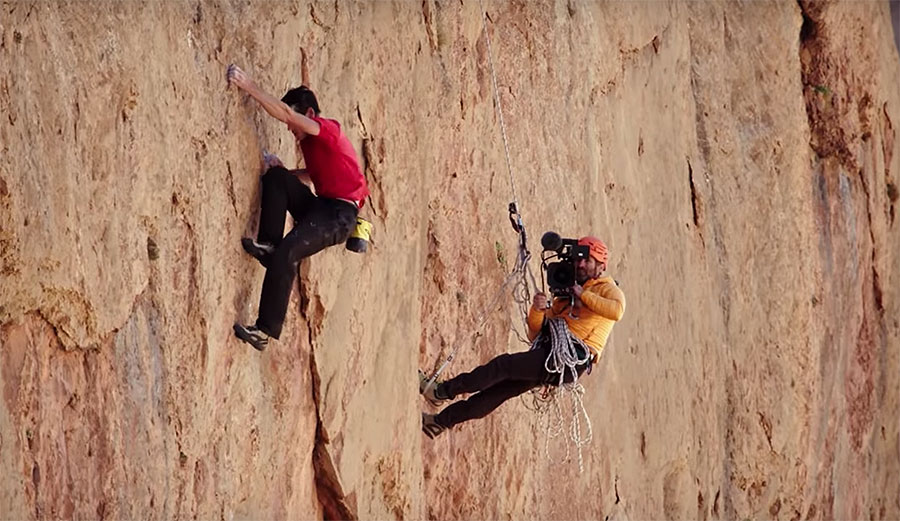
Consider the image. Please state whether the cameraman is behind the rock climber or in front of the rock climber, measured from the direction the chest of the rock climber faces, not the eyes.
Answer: behind

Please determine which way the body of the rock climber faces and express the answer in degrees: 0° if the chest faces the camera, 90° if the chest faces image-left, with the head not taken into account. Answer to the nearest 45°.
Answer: approximately 90°

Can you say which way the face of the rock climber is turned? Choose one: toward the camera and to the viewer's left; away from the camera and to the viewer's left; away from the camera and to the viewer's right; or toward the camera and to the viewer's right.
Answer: away from the camera and to the viewer's left
